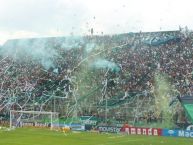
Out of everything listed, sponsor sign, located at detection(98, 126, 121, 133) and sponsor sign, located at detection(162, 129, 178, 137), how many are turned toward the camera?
2

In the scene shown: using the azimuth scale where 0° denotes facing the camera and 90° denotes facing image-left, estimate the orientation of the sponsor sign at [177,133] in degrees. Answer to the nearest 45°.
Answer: approximately 0°

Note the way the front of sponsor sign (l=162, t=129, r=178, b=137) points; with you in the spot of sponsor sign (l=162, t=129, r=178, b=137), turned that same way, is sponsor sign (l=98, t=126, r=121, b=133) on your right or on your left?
on your right

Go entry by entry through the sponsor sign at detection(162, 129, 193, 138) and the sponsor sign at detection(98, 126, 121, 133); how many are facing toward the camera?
2
